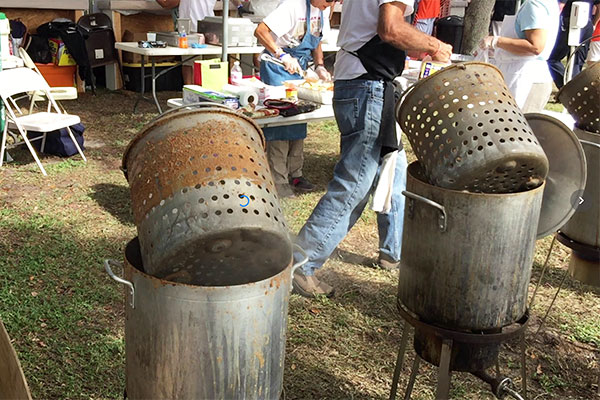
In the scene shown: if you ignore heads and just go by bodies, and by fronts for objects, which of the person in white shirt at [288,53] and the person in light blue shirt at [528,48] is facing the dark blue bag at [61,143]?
the person in light blue shirt at [528,48]

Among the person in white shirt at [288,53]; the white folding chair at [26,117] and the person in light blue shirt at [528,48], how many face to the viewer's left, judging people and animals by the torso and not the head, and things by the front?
1

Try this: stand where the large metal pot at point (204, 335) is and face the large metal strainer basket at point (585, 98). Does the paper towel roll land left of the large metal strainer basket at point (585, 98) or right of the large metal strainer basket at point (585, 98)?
left

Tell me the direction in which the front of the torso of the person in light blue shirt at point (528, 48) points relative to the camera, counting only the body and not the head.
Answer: to the viewer's left

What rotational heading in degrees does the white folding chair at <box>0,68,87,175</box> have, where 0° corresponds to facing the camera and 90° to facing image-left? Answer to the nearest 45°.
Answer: approximately 315°

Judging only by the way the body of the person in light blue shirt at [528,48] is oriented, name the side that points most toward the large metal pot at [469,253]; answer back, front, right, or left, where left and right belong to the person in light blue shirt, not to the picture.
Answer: left

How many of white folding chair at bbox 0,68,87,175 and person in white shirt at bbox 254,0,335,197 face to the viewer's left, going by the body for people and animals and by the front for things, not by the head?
0

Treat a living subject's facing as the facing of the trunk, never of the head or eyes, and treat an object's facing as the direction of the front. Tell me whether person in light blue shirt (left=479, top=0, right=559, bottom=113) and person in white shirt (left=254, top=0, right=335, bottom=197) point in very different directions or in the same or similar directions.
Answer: very different directions

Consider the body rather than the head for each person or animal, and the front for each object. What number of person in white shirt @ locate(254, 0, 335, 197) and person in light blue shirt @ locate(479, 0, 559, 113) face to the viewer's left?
1

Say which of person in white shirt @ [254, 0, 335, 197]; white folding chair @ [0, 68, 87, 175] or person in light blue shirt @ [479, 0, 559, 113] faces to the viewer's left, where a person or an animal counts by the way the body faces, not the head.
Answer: person in light blue shirt @ [479, 0, 559, 113]

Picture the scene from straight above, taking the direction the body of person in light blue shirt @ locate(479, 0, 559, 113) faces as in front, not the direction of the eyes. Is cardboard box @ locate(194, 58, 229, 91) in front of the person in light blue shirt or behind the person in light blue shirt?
in front

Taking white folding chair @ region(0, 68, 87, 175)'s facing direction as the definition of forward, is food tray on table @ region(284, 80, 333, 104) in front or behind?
in front

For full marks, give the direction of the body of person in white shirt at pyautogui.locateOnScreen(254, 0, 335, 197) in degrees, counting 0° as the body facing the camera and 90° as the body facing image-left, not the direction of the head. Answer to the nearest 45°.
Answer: approximately 315°

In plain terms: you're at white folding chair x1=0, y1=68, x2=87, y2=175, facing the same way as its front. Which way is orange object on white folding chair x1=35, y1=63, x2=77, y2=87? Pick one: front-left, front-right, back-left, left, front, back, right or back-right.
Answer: back-left

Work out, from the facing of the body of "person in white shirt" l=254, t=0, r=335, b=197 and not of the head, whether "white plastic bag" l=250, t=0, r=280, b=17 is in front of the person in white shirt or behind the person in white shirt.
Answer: behind

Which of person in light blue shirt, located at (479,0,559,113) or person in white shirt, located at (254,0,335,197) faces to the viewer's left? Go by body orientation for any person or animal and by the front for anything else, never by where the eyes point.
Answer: person in light blue shirt, located at (479,0,559,113)

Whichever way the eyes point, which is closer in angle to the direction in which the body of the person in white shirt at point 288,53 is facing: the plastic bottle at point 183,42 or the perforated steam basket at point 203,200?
the perforated steam basket
